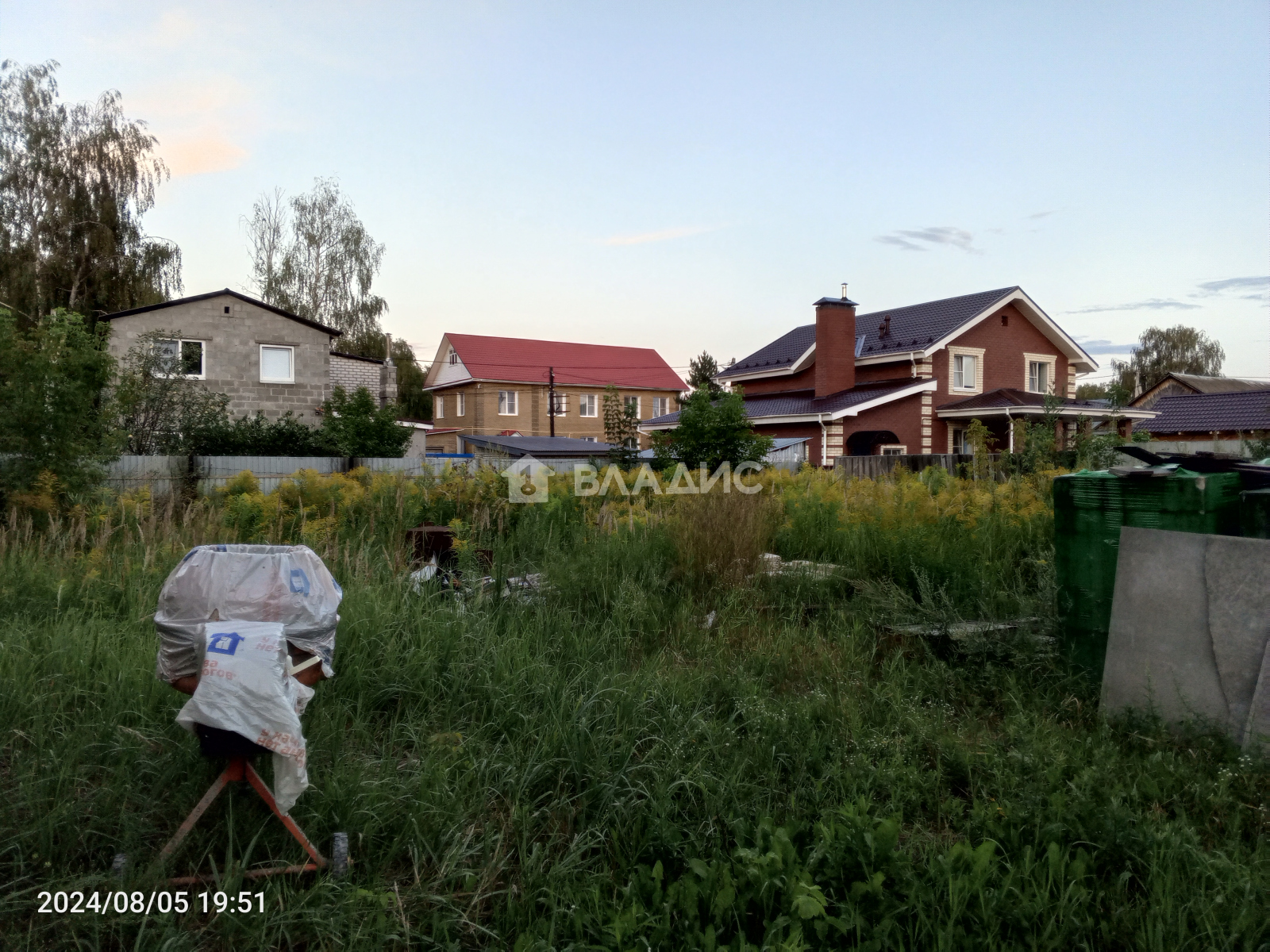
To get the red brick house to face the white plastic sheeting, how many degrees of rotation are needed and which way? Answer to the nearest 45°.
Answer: approximately 45° to its right

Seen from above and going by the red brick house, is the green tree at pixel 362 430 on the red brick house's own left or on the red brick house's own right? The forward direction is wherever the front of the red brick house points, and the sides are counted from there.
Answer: on the red brick house's own right

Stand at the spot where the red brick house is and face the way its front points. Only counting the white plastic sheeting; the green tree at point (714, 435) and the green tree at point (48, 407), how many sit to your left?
0

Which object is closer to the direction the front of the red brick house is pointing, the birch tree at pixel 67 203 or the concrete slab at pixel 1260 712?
the concrete slab

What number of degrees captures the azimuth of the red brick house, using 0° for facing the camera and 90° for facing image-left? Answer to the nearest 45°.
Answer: approximately 315°

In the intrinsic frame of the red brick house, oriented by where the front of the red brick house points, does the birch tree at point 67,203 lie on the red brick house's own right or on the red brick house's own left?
on the red brick house's own right

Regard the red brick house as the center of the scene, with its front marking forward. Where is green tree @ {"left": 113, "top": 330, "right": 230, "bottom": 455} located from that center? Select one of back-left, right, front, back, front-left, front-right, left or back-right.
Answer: right

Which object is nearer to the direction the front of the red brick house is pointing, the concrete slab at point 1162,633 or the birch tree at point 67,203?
the concrete slab

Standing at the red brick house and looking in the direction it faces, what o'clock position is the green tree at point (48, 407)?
The green tree is roughly at 2 o'clock from the red brick house.

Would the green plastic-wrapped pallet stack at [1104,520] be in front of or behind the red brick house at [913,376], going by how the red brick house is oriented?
in front

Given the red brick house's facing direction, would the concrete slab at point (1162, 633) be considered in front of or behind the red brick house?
in front

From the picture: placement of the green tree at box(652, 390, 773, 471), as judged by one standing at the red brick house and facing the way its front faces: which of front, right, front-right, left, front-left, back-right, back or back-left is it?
front-right

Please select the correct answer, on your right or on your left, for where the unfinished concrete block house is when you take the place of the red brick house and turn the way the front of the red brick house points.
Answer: on your right

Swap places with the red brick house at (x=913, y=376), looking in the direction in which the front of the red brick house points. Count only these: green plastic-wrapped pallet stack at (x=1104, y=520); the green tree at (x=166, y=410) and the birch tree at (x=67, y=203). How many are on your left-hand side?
0

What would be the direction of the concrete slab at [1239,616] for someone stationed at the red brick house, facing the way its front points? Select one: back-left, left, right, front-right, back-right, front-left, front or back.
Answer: front-right
